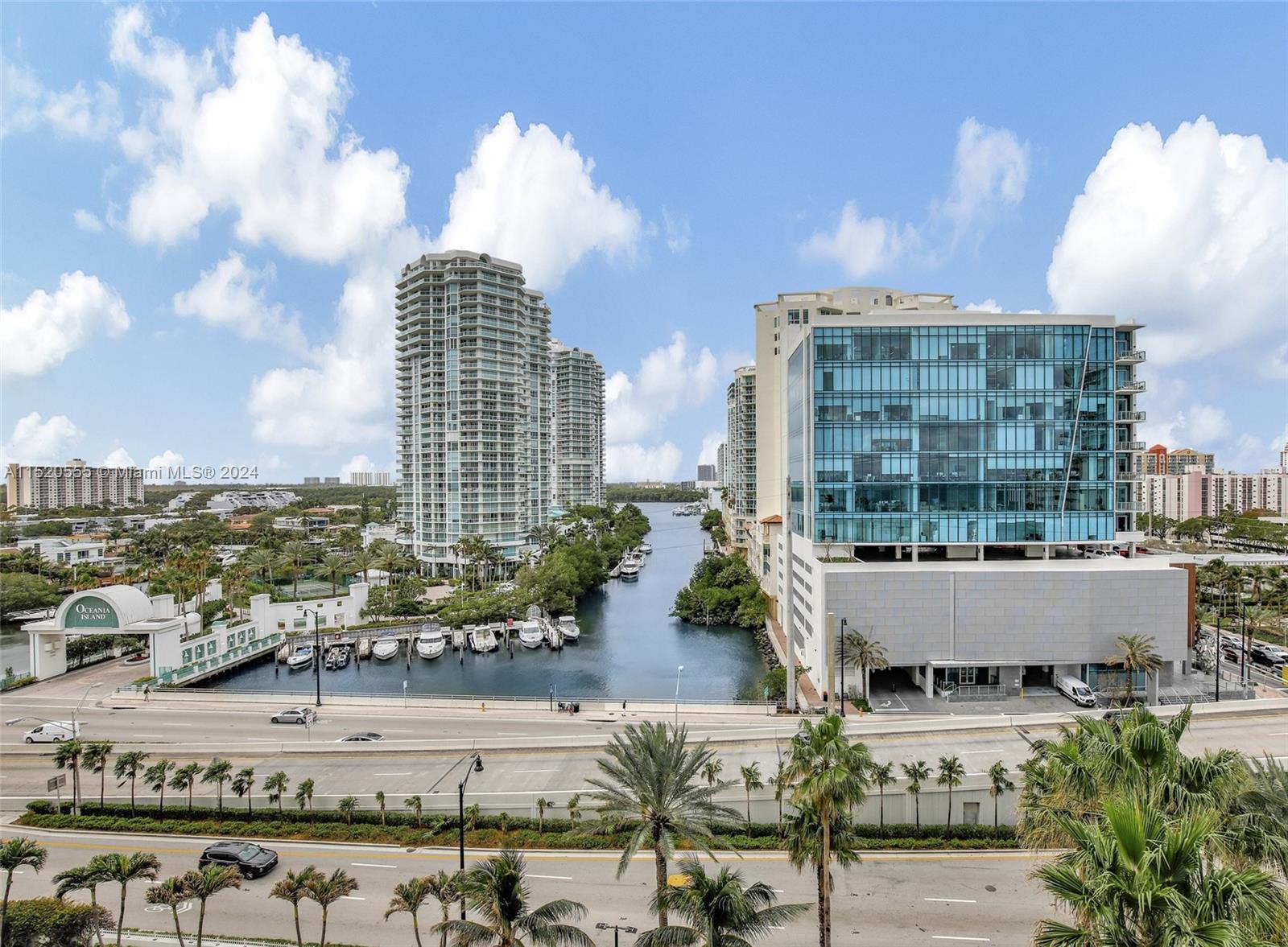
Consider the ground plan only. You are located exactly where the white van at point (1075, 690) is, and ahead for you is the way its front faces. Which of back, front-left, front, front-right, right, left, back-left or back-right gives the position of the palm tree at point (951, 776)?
front-right

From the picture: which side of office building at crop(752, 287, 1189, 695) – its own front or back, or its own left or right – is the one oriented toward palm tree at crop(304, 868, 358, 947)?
front

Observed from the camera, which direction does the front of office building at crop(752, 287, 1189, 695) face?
facing the viewer

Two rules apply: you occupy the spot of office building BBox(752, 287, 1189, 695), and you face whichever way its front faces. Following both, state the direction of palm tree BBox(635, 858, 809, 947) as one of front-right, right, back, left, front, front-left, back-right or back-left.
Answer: front

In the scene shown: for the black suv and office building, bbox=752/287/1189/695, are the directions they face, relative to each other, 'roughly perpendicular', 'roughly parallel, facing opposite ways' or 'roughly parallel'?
roughly perpendicular

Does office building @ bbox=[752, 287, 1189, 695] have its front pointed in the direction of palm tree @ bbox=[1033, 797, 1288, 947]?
yes

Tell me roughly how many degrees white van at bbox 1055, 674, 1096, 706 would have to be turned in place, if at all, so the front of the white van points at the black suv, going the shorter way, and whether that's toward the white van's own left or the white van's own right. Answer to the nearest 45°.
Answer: approximately 90° to the white van's own right

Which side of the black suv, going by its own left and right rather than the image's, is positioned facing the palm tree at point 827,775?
front

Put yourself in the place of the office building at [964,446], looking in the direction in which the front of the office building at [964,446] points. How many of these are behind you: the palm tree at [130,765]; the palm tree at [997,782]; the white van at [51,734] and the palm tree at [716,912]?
0

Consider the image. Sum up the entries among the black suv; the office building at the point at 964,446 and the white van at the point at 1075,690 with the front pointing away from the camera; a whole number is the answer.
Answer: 0

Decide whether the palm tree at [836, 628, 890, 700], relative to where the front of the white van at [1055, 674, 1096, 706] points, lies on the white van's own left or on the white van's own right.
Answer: on the white van's own right
